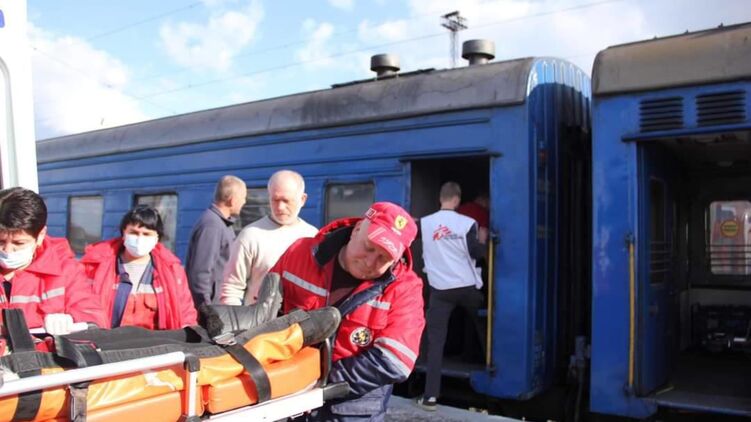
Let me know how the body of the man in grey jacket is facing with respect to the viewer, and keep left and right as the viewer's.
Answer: facing to the right of the viewer

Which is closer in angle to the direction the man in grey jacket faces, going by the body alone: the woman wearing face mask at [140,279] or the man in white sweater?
the man in white sweater

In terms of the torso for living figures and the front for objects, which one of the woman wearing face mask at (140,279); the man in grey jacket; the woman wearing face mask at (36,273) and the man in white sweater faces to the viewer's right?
the man in grey jacket

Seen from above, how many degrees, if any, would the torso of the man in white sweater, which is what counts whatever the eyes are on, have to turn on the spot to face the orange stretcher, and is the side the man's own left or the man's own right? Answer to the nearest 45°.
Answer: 0° — they already face it

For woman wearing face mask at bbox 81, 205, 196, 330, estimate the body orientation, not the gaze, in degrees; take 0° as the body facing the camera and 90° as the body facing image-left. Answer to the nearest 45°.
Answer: approximately 0°

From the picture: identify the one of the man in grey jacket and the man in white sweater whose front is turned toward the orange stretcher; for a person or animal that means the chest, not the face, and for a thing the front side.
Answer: the man in white sweater

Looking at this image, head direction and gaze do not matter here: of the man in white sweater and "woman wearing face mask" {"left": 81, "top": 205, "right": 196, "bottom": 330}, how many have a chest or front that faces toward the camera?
2
